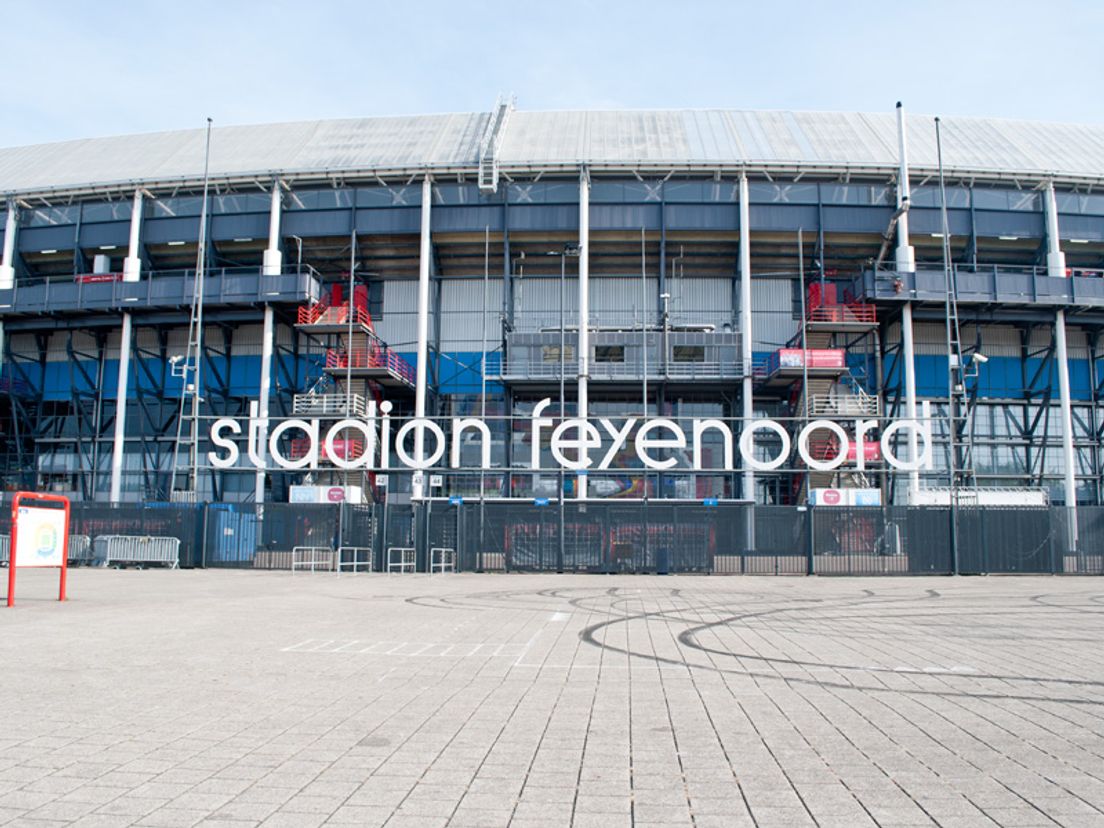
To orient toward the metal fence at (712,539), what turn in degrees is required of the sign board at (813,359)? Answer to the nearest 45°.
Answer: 0° — it already faces it

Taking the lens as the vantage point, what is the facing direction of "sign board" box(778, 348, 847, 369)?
facing the viewer

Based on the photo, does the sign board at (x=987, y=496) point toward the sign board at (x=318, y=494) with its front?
no

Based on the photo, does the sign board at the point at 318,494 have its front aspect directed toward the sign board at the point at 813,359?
no

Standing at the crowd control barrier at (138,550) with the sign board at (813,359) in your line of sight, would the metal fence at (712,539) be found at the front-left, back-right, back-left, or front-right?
front-right

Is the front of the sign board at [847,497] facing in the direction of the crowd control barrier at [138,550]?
no

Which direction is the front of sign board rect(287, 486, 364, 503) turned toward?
toward the camera

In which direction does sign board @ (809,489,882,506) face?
toward the camera

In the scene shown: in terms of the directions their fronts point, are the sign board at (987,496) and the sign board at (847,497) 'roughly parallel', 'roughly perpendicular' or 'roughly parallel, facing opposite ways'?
roughly parallel

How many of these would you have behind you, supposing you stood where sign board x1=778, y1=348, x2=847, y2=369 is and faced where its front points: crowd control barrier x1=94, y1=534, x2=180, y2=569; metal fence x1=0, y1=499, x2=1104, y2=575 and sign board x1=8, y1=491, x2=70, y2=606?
0

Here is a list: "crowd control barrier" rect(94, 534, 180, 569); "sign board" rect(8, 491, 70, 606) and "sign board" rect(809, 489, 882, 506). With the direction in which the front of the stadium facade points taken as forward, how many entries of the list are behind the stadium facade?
0

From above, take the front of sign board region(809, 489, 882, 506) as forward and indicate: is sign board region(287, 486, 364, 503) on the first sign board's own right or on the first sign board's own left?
on the first sign board's own right

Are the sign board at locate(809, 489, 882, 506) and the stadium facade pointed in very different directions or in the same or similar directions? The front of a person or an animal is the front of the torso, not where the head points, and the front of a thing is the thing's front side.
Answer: same or similar directions

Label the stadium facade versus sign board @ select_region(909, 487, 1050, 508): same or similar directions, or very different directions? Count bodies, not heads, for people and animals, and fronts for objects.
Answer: same or similar directions

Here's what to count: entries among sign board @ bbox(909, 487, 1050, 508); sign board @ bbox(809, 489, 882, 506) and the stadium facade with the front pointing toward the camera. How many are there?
3
